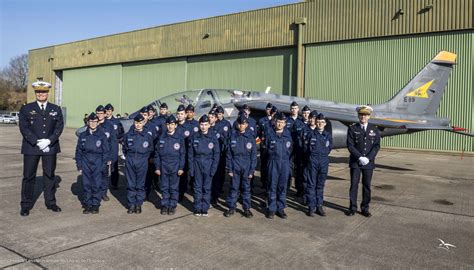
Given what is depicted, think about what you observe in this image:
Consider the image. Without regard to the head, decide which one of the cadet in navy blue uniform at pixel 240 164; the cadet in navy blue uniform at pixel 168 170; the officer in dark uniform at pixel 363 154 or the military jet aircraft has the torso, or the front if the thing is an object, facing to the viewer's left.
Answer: the military jet aircraft

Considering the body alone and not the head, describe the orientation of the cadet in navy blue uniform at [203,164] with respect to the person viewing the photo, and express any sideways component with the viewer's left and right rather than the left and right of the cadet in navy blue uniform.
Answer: facing the viewer

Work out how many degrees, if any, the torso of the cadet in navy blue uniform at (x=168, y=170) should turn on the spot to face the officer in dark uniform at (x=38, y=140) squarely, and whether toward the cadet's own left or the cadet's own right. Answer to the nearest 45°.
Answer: approximately 90° to the cadet's own right

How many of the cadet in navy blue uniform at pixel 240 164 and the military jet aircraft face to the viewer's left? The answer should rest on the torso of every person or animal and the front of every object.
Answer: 1

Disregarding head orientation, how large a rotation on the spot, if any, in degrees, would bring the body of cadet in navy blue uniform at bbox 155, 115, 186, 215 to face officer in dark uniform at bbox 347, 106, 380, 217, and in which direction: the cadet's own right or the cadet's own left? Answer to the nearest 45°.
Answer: approximately 90° to the cadet's own left

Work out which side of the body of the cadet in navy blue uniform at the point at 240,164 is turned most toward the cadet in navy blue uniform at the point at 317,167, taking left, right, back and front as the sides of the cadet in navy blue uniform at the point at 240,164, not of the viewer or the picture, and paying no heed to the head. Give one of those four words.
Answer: left

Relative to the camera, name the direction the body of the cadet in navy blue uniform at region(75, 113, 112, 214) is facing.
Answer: toward the camera

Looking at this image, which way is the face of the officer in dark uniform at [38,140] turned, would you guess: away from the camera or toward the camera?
toward the camera

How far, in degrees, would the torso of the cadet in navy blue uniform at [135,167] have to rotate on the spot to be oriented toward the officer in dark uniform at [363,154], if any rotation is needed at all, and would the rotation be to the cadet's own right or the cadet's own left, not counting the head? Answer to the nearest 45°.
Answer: approximately 90° to the cadet's own left

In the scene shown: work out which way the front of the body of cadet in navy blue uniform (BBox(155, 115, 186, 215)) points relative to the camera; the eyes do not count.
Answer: toward the camera

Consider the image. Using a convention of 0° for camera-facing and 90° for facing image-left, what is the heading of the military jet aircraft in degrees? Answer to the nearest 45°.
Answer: approximately 90°

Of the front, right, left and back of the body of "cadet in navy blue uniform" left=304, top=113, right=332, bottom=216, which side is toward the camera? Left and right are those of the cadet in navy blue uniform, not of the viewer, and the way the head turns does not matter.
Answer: front
